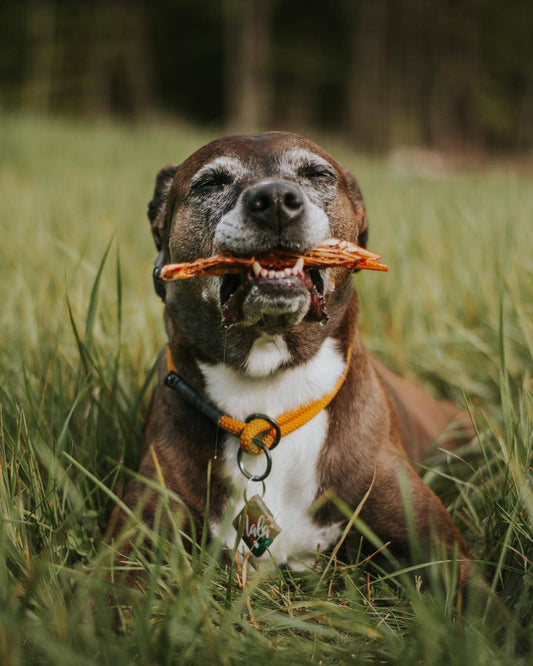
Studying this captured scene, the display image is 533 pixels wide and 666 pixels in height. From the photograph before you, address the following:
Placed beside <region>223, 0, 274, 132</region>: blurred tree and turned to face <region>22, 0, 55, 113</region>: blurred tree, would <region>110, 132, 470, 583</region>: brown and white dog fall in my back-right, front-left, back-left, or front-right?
back-left

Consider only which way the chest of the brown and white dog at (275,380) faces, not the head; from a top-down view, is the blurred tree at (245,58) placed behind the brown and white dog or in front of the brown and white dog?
behind

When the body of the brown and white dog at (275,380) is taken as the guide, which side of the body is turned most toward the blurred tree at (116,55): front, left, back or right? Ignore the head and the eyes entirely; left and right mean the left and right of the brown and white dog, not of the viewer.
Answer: back

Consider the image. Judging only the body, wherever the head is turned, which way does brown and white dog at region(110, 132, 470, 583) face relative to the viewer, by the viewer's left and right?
facing the viewer

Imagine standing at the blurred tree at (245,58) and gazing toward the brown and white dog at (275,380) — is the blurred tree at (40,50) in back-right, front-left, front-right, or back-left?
back-right

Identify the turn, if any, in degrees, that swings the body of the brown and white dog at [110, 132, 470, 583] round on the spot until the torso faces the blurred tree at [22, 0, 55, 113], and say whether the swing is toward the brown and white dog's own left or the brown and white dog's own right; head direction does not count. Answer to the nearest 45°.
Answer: approximately 180°
